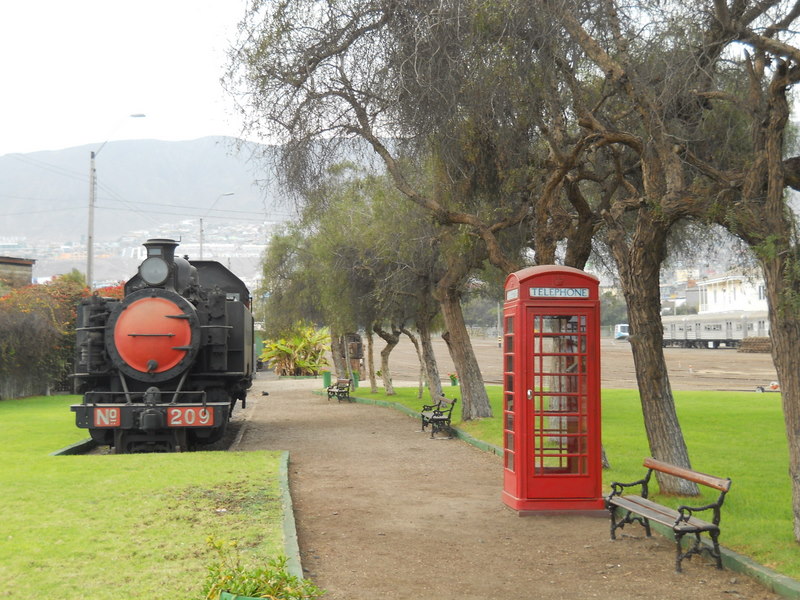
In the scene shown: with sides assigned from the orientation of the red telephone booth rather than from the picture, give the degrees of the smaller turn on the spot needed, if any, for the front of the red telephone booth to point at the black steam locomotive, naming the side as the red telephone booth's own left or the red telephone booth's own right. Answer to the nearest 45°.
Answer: approximately 135° to the red telephone booth's own right

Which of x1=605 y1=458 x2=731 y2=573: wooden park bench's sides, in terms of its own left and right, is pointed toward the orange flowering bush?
right

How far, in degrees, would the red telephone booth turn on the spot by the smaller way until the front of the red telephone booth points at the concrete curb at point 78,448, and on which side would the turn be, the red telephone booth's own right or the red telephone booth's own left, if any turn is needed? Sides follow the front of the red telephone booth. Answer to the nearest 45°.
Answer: approximately 135° to the red telephone booth's own right

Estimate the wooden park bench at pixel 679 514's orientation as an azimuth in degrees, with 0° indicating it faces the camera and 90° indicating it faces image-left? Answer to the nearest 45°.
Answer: approximately 45°

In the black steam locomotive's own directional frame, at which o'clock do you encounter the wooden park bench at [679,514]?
The wooden park bench is roughly at 11 o'clock from the black steam locomotive.

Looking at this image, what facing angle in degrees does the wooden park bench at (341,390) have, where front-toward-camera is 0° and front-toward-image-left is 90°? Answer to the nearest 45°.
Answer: approximately 45°

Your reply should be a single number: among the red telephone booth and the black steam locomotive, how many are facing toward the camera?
2

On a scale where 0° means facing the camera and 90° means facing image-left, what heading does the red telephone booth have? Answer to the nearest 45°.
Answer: approximately 0°

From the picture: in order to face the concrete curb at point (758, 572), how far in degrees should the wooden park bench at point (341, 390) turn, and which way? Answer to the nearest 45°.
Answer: approximately 45° to its left

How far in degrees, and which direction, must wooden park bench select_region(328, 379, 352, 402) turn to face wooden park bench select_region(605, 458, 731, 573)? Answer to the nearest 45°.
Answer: approximately 45° to its left

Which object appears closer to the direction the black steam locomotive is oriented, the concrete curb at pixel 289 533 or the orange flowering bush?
the concrete curb
